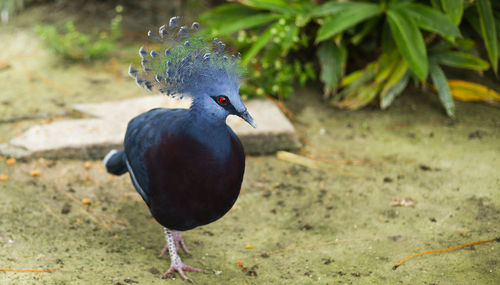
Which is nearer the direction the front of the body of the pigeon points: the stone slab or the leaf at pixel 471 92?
the leaf

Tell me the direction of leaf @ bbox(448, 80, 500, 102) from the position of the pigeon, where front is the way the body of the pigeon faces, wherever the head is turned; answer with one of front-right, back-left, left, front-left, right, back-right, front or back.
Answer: left

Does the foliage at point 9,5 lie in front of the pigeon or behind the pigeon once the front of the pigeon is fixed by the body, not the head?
behind

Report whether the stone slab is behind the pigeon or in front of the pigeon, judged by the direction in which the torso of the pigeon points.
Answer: behind

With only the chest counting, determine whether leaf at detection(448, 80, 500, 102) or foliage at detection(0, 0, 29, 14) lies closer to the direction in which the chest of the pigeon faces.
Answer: the leaf

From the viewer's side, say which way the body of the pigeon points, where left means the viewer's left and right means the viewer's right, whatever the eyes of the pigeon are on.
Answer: facing the viewer and to the right of the viewer
